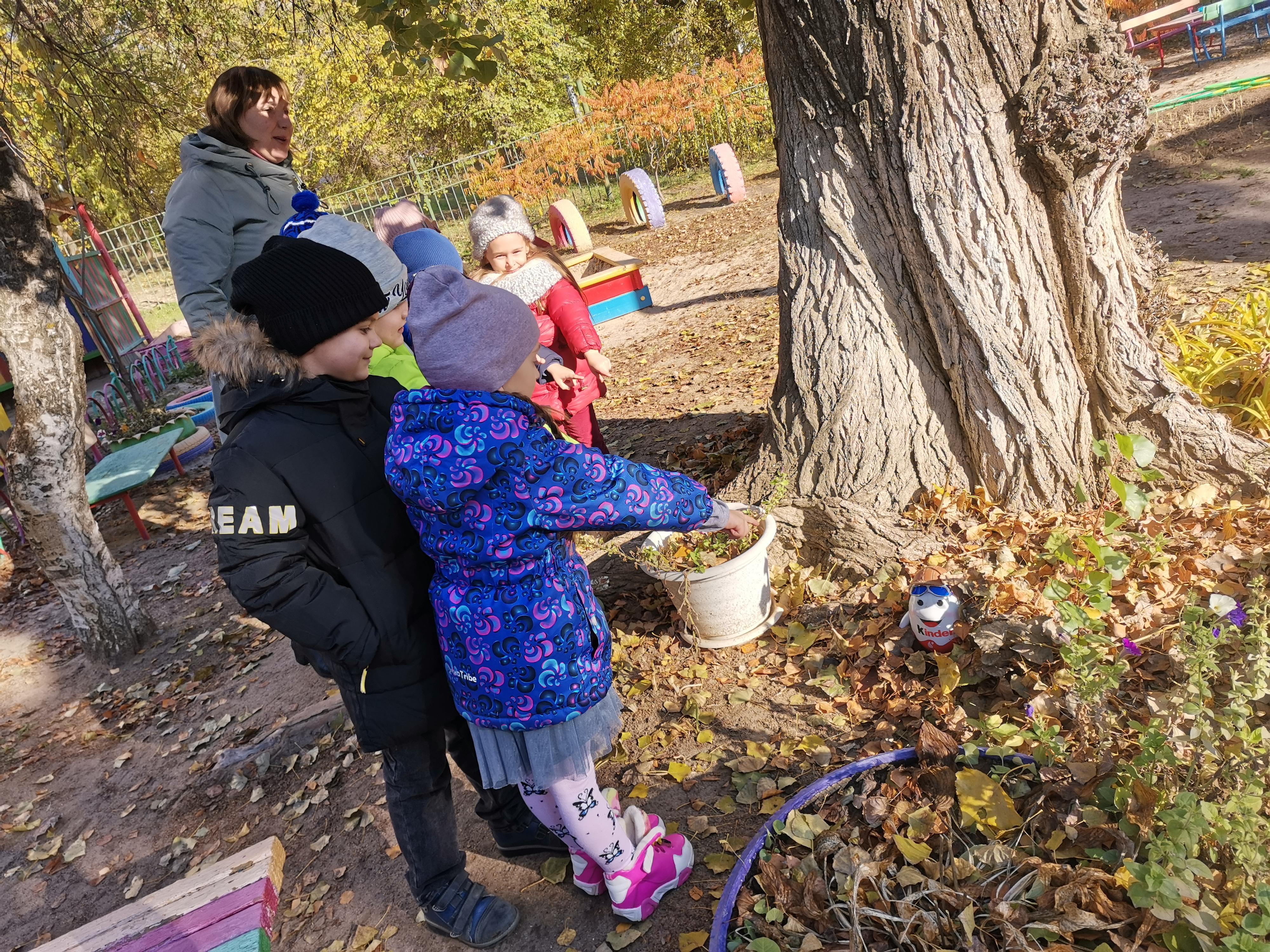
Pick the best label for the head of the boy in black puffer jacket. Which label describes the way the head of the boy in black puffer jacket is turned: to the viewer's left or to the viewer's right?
to the viewer's right

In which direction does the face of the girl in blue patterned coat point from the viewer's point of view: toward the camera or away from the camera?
away from the camera

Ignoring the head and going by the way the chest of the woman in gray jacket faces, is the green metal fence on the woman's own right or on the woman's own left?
on the woman's own left

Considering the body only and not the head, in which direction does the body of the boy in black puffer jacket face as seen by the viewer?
to the viewer's right

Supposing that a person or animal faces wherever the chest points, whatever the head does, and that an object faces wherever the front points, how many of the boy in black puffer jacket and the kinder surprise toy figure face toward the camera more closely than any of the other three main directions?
1

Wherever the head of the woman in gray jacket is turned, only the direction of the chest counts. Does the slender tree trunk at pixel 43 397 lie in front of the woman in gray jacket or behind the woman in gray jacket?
behind

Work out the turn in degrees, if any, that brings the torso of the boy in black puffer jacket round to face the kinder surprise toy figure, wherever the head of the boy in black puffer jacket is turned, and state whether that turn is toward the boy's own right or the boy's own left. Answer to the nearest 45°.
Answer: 0° — they already face it

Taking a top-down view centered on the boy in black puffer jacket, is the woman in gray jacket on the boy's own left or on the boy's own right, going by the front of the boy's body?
on the boy's own left

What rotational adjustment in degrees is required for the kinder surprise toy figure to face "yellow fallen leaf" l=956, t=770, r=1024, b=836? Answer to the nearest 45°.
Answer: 0° — it already faces it

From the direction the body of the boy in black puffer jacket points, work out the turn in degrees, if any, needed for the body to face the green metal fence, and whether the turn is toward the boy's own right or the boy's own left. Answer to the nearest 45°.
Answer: approximately 90° to the boy's own left

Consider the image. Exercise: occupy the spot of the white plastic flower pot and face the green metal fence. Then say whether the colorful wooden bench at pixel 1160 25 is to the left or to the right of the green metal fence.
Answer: right
